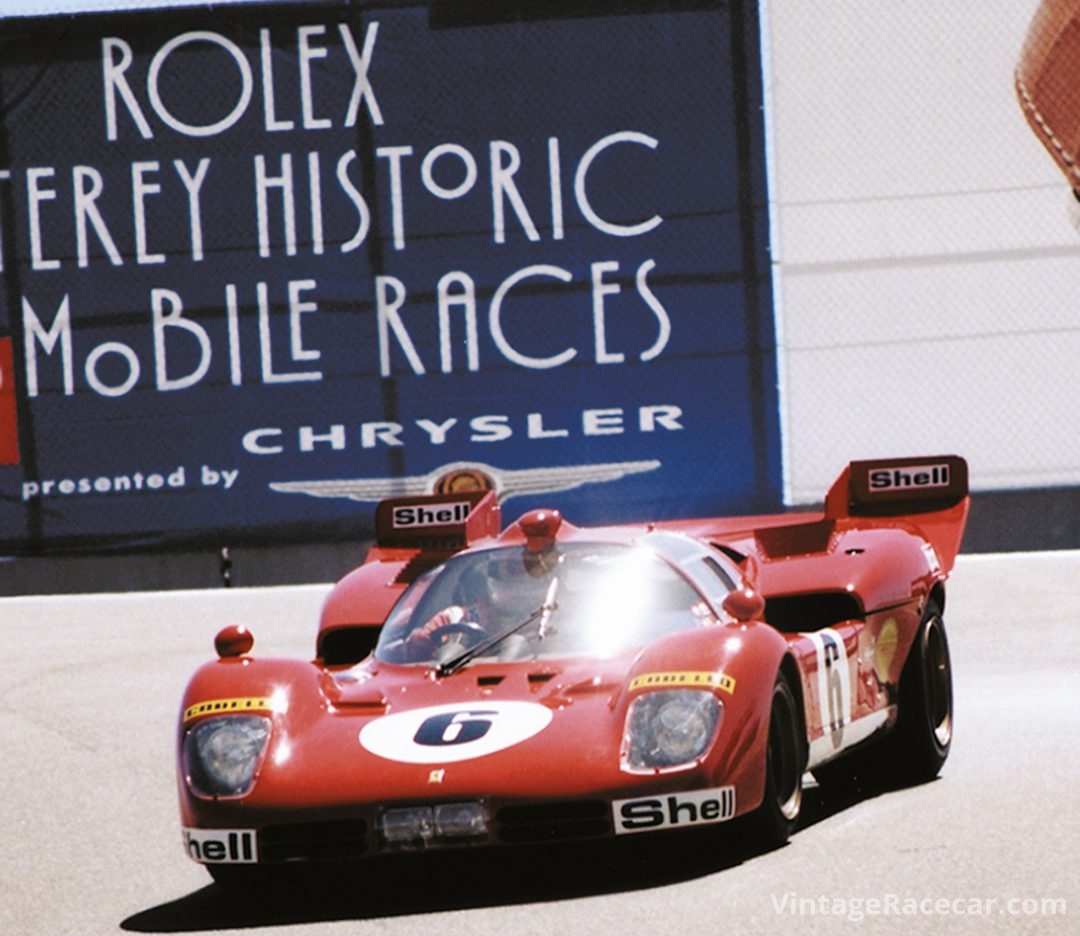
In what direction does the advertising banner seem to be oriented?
toward the camera

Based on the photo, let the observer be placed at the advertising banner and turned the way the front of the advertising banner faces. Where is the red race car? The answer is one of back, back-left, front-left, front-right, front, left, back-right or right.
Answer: front

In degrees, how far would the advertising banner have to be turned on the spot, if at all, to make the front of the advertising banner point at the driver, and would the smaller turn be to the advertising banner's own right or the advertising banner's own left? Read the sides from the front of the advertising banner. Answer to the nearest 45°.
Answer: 0° — it already faces them
